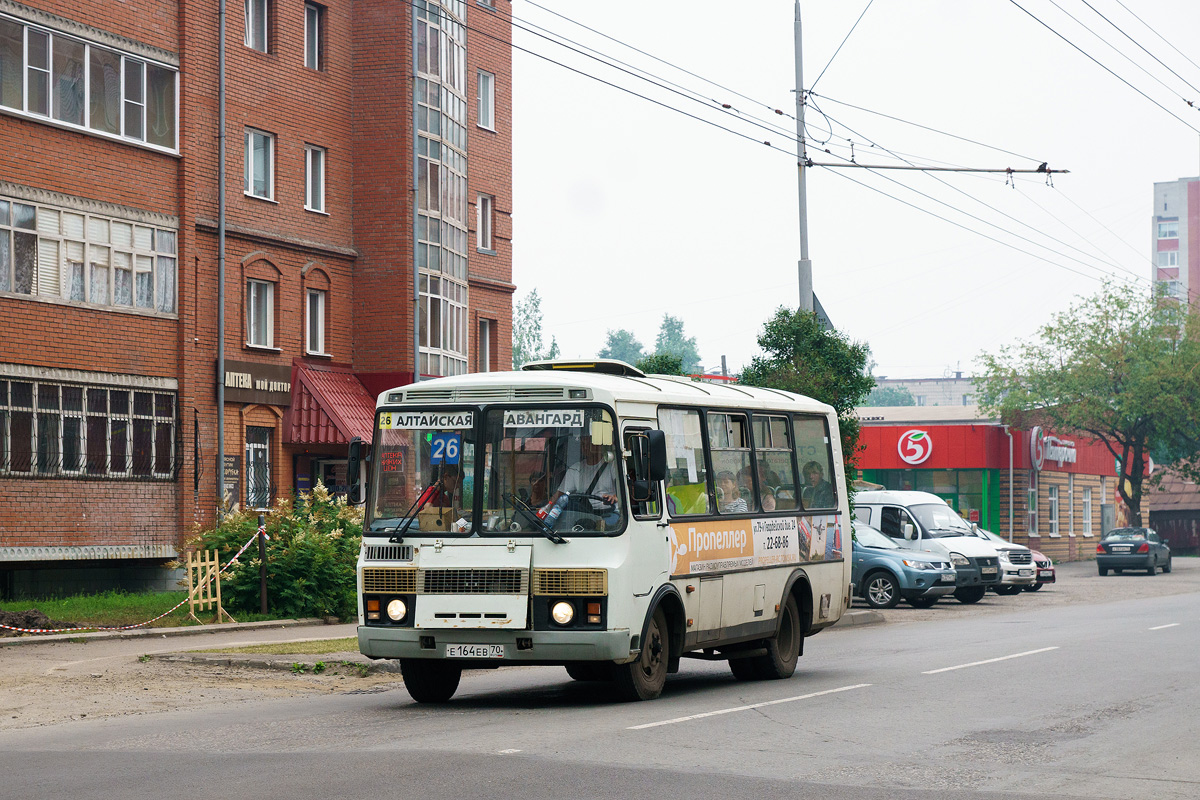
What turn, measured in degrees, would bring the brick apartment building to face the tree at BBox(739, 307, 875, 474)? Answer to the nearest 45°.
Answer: approximately 45° to its left

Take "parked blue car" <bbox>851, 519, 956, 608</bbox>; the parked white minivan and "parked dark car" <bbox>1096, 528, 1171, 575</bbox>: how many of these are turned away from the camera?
1

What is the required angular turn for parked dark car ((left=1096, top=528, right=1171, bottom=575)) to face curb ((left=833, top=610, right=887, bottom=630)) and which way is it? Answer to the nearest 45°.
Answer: approximately 180°

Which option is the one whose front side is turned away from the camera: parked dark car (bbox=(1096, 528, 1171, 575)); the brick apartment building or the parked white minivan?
the parked dark car

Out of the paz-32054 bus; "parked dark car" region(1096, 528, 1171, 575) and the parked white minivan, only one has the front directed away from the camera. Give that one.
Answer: the parked dark car

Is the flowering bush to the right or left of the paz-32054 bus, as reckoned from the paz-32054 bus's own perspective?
on its right

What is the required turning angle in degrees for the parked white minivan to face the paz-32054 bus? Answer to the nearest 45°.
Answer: approximately 45° to its right
